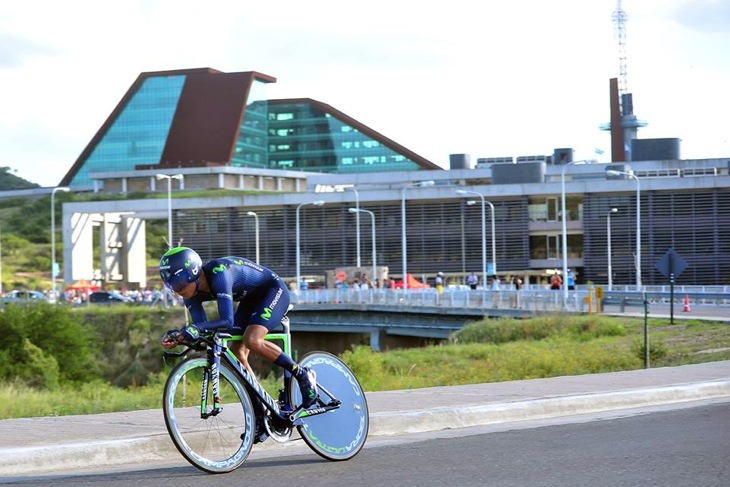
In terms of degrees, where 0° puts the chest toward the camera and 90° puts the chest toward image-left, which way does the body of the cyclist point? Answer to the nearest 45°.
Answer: approximately 45°

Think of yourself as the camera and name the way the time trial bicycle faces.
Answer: facing the viewer and to the left of the viewer

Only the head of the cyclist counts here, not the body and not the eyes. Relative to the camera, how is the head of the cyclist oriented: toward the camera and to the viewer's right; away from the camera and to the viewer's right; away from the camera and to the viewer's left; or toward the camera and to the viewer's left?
toward the camera and to the viewer's left
